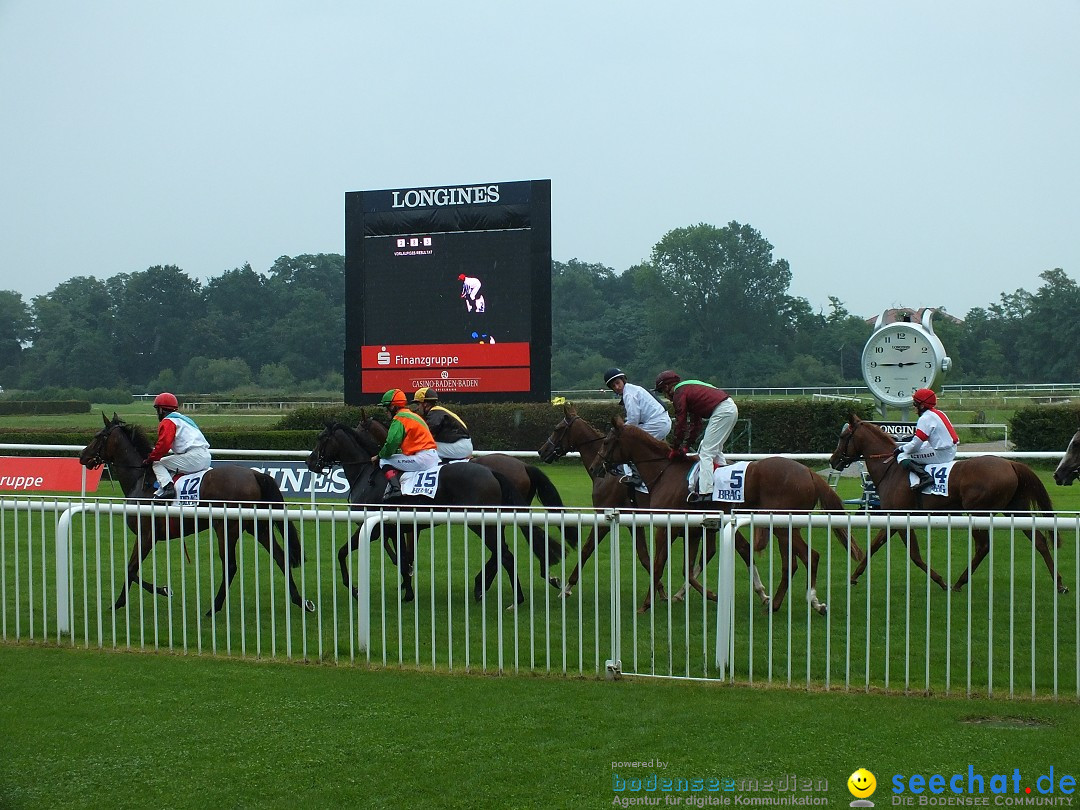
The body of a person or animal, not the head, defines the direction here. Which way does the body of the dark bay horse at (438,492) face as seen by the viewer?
to the viewer's left

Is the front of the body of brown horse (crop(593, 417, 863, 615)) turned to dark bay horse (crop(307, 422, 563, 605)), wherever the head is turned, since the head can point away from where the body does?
yes

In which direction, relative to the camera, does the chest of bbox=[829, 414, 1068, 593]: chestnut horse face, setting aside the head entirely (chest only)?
to the viewer's left

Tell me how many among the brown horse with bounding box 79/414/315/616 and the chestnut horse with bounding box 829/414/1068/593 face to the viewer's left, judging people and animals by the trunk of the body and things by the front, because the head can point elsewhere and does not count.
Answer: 2

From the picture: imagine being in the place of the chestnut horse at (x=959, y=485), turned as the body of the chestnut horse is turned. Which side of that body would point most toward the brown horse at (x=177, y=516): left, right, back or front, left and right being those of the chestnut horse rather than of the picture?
front

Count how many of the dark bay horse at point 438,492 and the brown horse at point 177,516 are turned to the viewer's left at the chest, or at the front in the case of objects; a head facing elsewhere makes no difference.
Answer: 2

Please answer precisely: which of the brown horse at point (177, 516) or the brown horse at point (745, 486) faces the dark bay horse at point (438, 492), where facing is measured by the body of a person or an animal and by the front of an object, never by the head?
the brown horse at point (745, 486)

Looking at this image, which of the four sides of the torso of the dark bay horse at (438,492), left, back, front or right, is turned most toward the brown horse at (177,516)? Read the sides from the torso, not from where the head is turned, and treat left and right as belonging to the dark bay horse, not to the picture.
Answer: front

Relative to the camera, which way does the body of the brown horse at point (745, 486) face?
to the viewer's left

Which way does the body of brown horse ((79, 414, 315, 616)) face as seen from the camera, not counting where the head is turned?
to the viewer's left

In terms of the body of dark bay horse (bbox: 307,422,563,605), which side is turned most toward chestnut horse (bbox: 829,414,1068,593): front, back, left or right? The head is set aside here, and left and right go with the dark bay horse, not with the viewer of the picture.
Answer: back

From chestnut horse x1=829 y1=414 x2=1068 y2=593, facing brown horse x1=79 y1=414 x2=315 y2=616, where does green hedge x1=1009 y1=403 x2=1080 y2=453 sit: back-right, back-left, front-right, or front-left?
back-right

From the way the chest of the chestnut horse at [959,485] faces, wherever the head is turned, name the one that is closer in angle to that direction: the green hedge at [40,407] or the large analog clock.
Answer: the green hedge
